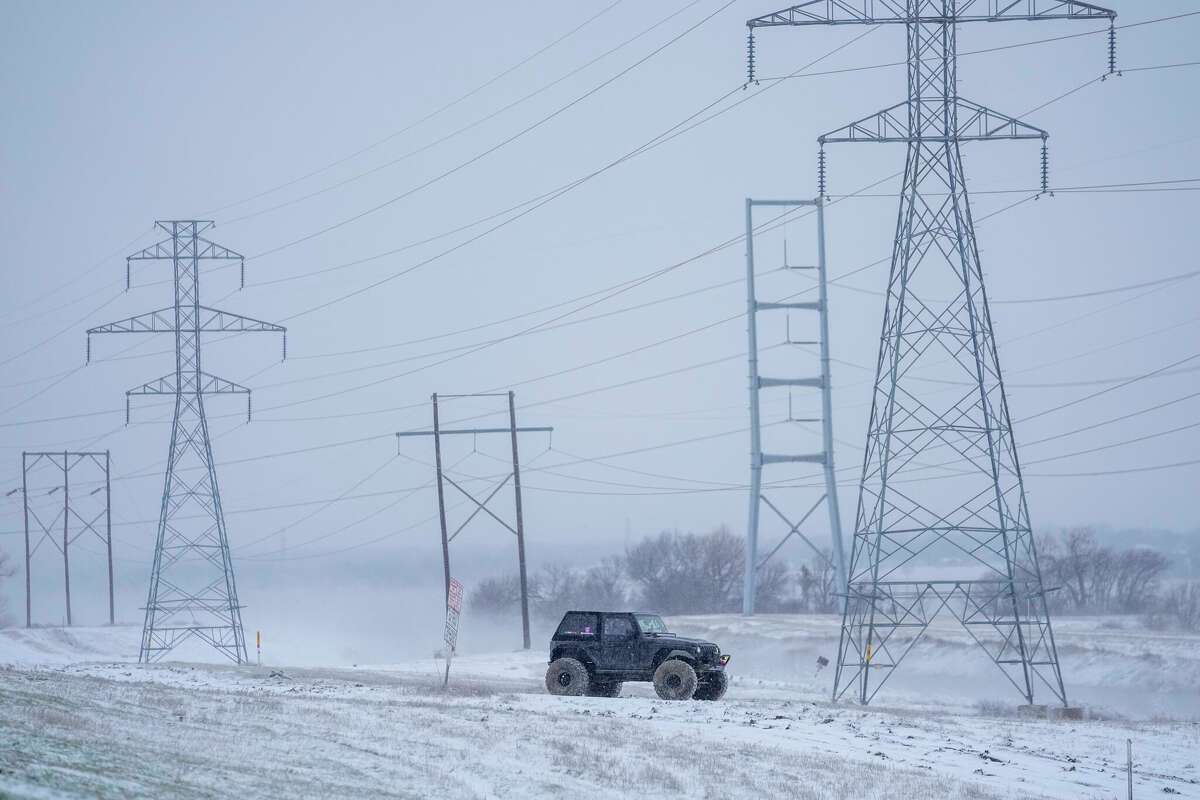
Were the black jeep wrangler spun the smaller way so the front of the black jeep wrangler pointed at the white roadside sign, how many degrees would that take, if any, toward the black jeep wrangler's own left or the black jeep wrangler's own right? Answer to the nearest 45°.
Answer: approximately 180°

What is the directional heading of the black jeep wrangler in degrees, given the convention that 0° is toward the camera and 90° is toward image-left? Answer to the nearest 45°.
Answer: approximately 315°
